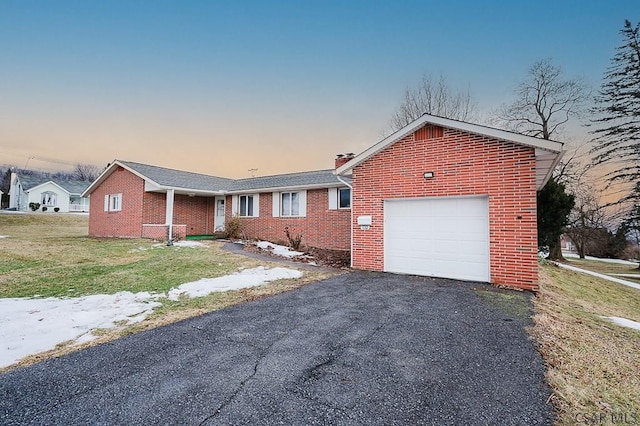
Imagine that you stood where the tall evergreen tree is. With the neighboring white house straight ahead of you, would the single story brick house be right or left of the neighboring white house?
left

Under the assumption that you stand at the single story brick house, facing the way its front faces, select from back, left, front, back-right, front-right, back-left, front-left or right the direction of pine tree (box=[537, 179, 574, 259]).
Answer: back-left

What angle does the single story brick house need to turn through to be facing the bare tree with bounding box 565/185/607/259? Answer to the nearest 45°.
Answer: approximately 135° to its left

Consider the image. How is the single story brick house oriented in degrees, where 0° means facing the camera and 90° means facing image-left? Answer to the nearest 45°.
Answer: approximately 0°

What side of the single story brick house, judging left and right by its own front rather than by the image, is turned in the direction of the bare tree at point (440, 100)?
back

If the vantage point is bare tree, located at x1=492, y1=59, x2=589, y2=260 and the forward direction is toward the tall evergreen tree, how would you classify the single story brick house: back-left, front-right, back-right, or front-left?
back-right

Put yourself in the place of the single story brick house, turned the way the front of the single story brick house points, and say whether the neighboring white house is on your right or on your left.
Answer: on your right

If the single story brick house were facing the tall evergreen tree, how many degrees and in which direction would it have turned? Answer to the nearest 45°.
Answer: approximately 135° to its left
